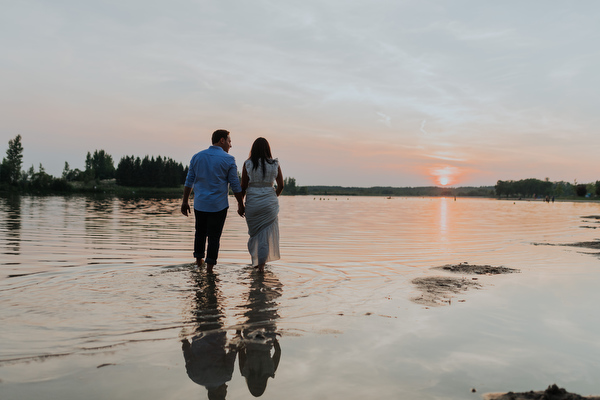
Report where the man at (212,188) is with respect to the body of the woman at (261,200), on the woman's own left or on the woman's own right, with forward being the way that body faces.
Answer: on the woman's own left

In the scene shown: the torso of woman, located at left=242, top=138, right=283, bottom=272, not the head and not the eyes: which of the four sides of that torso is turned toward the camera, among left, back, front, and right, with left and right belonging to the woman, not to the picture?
back

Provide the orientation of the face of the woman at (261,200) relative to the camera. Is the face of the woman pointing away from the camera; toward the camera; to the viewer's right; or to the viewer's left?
away from the camera
